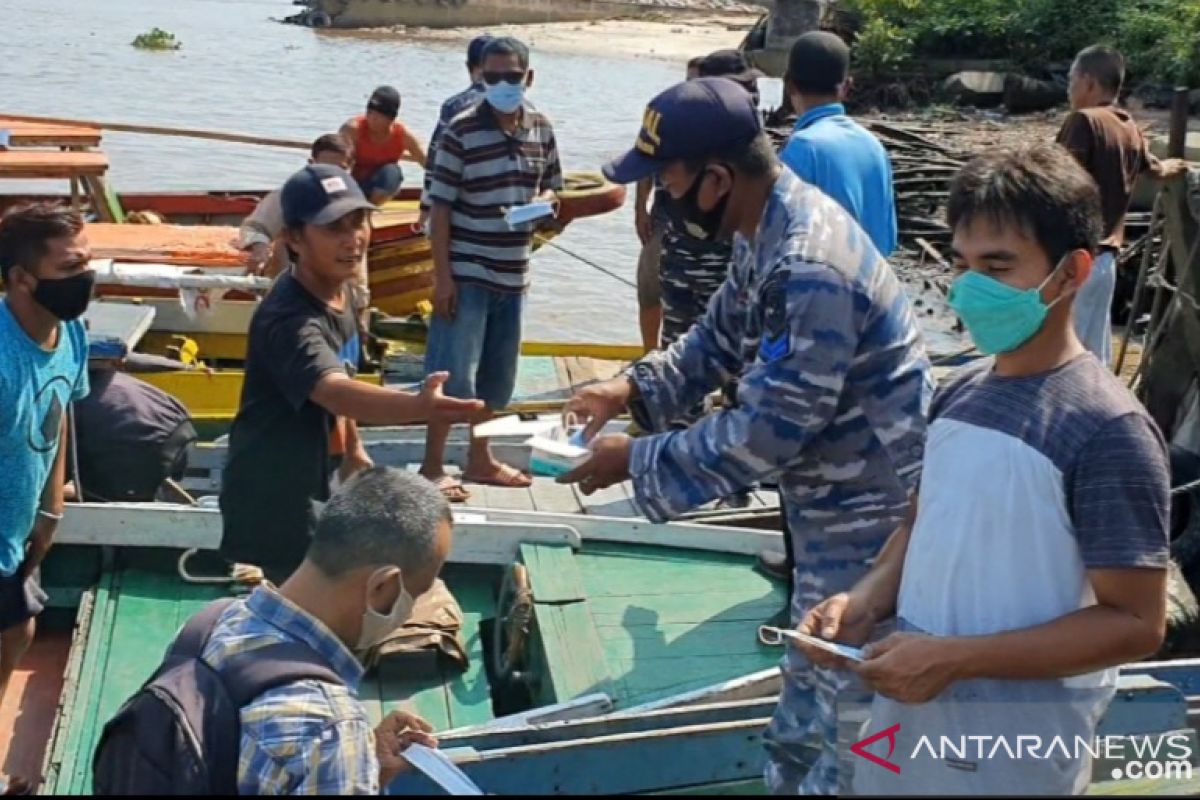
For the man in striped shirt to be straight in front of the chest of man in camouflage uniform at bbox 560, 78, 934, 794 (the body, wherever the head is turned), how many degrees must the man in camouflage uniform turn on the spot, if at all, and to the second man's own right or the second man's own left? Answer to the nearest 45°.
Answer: approximately 45° to the second man's own right

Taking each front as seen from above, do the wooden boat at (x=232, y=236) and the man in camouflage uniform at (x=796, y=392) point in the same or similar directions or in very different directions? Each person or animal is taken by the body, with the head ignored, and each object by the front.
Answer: very different directions

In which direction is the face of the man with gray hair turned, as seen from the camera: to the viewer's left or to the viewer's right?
to the viewer's right

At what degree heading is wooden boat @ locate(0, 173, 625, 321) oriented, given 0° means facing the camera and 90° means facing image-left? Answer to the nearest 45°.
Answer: approximately 270°

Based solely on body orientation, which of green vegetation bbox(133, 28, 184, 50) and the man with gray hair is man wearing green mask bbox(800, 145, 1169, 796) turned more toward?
the man with gray hair

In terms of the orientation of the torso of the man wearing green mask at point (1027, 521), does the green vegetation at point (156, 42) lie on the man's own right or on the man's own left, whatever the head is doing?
on the man's own right

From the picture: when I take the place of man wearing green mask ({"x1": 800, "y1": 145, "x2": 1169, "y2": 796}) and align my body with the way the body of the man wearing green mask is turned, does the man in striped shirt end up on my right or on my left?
on my right

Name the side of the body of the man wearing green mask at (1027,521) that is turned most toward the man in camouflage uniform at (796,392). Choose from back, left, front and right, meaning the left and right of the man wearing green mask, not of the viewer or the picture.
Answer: right

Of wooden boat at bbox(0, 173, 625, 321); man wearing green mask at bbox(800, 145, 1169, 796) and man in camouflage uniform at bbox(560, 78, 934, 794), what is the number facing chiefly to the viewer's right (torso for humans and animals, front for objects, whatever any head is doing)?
1

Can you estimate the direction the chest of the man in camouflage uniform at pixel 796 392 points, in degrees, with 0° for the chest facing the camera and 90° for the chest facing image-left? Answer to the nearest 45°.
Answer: approximately 90°
